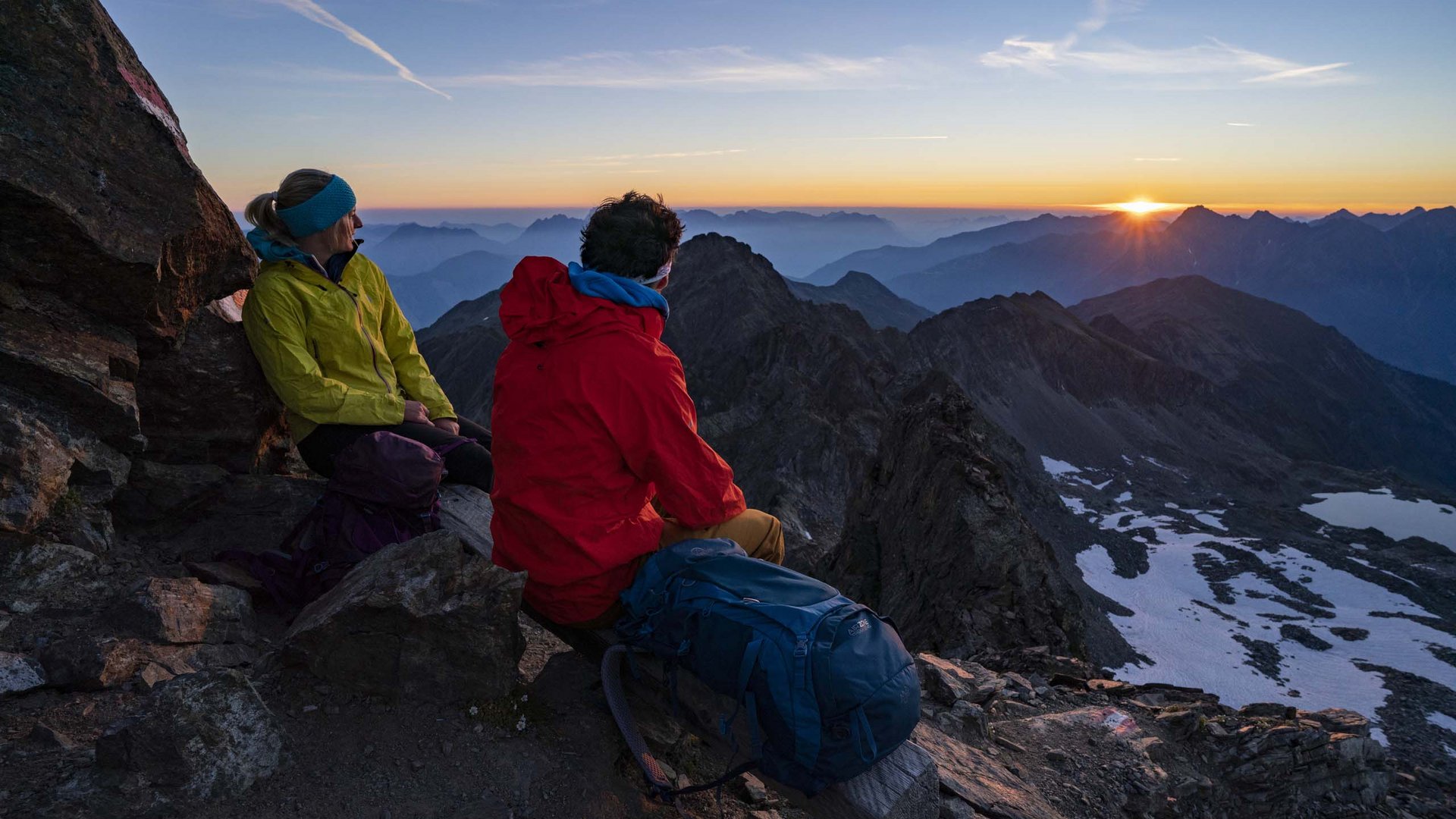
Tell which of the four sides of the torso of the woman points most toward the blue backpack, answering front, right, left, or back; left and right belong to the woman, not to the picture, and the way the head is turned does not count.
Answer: front

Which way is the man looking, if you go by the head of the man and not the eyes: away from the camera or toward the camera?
away from the camera

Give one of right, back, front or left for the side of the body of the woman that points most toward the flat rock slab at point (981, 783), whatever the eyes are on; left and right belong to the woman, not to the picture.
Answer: front

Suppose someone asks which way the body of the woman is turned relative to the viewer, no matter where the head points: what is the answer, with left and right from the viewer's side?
facing the viewer and to the right of the viewer

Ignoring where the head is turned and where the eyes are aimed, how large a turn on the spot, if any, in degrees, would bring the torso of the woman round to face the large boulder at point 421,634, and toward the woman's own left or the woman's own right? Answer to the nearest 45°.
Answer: approximately 45° to the woman's own right

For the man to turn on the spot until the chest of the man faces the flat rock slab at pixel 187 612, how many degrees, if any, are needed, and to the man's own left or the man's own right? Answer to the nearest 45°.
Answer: approximately 135° to the man's own left

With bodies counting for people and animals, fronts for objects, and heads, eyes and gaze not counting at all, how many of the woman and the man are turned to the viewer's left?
0

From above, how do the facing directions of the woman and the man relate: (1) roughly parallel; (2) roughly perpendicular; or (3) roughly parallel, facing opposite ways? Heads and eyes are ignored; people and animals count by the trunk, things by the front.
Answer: roughly perpendicular

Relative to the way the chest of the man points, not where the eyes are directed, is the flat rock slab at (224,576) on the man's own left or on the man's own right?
on the man's own left

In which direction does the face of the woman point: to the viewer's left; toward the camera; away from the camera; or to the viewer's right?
to the viewer's right

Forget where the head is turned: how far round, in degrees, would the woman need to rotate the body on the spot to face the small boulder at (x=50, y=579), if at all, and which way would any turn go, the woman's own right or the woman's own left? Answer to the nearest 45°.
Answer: approximately 90° to the woman's own right

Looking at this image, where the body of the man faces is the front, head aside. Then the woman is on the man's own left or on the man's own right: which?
on the man's own left

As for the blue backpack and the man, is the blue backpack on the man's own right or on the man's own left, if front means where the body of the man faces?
on the man's own right

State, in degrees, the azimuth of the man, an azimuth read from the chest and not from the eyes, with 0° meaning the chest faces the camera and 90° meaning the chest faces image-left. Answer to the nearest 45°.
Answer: approximately 225°
